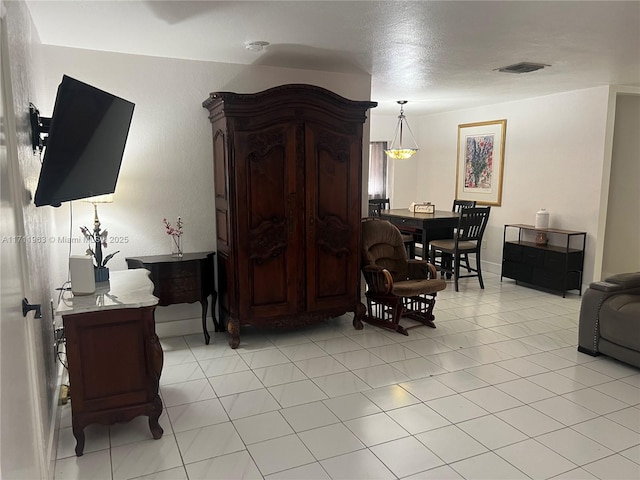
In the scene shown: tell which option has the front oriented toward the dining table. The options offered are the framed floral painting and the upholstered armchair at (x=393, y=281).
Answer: the framed floral painting

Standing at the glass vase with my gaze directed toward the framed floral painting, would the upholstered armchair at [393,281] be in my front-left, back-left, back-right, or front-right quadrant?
front-right

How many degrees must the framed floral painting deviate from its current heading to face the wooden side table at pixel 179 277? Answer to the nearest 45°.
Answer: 0° — it already faces it

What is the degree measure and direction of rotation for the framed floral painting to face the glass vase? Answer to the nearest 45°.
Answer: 0° — it already faces it

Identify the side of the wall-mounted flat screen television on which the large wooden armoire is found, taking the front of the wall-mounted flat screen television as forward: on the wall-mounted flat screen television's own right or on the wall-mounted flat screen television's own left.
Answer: on the wall-mounted flat screen television's own left

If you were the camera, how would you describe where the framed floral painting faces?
facing the viewer and to the left of the viewer

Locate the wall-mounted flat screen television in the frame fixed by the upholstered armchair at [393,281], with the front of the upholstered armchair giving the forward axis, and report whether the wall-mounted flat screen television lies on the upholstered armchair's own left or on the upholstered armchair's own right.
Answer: on the upholstered armchair's own right

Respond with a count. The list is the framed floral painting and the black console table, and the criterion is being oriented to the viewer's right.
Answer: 0

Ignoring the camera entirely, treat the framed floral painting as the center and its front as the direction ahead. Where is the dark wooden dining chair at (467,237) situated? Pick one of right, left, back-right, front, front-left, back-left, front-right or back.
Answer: front-left

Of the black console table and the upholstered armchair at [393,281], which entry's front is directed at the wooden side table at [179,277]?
the black console table

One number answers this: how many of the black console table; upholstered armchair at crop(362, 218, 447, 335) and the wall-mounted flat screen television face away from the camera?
0

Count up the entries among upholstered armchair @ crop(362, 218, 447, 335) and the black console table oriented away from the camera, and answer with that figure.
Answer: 0

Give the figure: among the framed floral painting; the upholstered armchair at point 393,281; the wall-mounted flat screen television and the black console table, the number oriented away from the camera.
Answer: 0

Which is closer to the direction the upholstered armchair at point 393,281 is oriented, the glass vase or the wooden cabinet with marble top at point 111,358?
the wooden cabinet with marble top

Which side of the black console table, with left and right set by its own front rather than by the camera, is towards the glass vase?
front

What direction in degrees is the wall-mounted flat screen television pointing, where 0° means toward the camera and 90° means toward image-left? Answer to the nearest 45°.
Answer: approximately 315°
